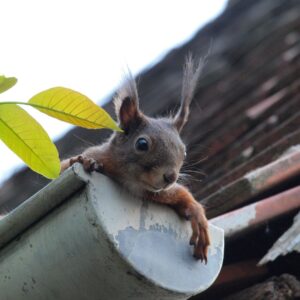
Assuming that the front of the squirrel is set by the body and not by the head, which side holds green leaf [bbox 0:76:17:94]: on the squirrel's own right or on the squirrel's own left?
on the squirrel's own right

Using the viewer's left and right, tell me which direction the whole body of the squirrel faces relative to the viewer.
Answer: facing the viewer and to the right of the viewer
